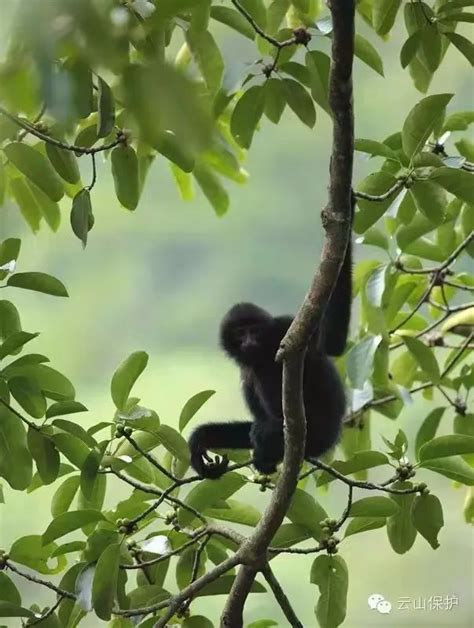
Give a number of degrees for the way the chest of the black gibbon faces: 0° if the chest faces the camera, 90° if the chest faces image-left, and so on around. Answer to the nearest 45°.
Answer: approximately 45°
